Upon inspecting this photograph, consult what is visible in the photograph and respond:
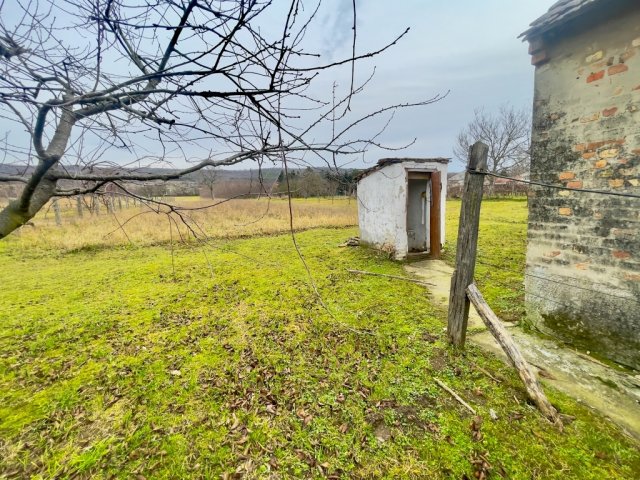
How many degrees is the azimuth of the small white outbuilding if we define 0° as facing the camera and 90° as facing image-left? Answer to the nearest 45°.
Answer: approximately 315°

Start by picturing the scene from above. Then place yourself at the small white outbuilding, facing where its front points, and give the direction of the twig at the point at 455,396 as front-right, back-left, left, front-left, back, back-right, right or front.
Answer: front-right

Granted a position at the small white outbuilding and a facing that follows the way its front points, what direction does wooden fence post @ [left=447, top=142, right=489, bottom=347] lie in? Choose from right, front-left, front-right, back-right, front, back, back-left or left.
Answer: front-right
